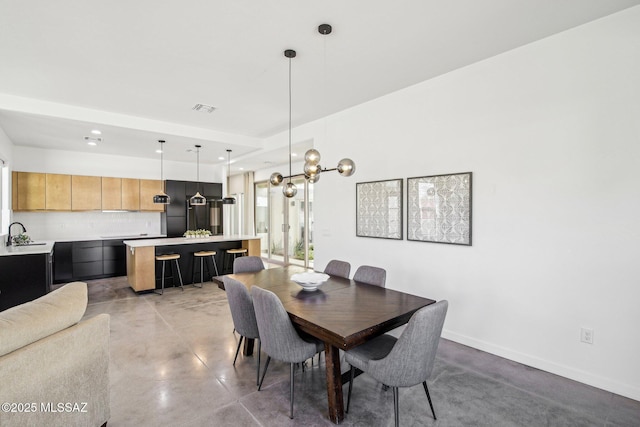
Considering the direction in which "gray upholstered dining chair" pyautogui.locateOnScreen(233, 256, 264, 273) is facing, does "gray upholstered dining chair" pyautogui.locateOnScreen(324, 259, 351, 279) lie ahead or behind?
ahead

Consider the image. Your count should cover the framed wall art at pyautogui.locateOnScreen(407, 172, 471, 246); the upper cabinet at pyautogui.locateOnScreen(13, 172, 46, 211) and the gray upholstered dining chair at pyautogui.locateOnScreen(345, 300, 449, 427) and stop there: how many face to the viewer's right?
0

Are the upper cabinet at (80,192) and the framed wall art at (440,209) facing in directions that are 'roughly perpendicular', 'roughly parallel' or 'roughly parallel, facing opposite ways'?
roughly perpendicular

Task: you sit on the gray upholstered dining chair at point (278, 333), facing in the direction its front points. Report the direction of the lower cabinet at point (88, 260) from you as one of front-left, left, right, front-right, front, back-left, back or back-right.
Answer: left

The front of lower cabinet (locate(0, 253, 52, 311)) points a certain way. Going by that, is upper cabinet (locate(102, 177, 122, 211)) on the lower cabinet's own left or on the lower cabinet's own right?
on the lower cabinet's own left

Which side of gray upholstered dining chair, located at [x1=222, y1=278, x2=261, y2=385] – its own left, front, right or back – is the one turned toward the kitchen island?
left

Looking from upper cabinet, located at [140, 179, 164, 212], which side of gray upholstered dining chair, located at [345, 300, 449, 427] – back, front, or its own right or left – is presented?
front

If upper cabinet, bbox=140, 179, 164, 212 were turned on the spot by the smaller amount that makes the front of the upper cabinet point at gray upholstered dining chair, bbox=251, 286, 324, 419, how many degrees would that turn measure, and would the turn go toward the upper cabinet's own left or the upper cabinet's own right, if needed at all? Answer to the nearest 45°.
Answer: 0° — it already faces it

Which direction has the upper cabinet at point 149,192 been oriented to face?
toward the camera

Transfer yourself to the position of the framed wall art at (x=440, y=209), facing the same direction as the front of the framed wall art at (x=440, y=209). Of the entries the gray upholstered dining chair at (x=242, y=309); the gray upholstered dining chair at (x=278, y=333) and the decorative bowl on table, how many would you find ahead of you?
3

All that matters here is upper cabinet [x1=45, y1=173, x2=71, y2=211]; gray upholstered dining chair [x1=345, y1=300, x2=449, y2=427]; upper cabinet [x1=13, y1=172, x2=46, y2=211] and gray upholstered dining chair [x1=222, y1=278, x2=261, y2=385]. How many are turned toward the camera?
2

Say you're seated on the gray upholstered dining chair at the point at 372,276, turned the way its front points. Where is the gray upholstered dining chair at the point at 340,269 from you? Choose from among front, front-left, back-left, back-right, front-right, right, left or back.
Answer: right

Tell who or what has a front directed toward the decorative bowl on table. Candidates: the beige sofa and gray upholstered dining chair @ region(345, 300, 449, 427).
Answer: the gray upholstered dining chair

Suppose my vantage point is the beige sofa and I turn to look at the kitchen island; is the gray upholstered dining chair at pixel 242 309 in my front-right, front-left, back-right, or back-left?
front-right

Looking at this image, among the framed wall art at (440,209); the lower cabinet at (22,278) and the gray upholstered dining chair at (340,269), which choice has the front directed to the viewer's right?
the lower cabinet

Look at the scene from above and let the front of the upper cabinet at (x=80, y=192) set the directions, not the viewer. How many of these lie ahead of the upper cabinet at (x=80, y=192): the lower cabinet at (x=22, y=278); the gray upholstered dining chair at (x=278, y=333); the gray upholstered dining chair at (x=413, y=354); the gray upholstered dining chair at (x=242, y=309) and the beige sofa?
5

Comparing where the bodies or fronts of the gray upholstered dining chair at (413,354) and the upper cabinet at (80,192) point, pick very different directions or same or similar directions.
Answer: very different directions

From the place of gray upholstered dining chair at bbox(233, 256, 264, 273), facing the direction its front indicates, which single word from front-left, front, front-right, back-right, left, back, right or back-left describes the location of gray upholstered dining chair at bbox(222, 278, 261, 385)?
front-right

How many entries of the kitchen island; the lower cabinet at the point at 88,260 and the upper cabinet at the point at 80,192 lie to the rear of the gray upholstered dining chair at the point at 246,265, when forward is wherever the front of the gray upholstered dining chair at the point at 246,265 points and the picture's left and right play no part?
3

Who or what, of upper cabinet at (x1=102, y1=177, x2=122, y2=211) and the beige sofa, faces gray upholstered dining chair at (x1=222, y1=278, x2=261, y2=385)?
the upper cabinet
